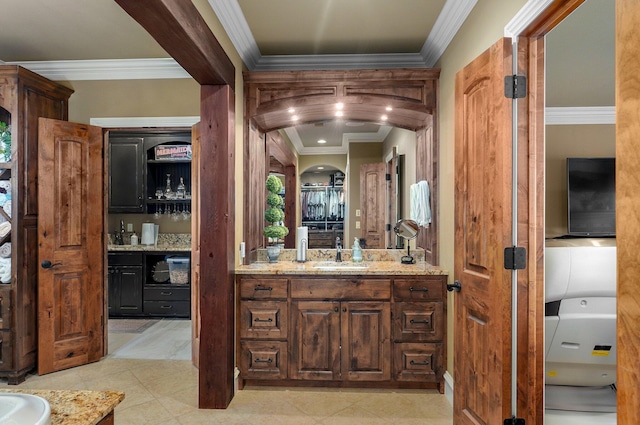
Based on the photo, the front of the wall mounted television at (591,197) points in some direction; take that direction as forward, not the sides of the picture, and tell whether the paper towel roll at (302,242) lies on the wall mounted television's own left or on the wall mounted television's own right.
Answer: on the wall mounted television's own right

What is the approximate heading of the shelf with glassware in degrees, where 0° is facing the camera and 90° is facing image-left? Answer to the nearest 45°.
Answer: approximately 0°

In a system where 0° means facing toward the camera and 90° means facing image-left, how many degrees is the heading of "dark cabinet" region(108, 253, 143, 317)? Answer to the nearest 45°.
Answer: approximately 0°

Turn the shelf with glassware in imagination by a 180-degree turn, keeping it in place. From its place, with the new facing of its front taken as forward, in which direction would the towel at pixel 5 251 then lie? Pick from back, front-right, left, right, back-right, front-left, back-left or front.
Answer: back-left

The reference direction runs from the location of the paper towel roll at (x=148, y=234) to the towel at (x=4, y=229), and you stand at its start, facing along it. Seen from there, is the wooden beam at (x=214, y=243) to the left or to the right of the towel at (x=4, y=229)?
left

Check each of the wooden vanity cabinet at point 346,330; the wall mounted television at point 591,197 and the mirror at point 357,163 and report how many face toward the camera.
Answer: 3

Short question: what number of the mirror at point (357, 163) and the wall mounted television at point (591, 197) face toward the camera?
2

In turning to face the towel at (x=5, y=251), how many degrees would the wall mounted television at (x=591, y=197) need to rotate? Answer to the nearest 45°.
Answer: approximately 45° to its right
